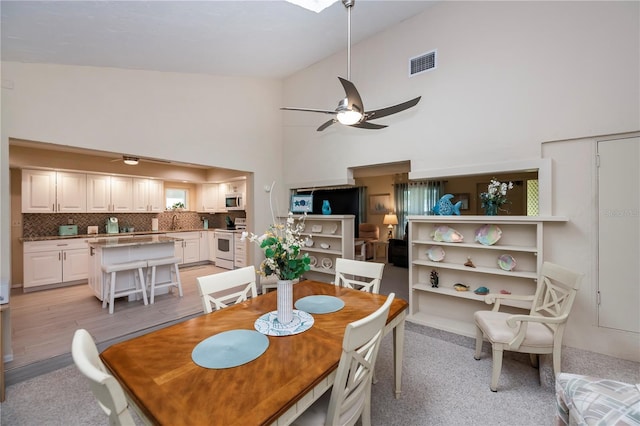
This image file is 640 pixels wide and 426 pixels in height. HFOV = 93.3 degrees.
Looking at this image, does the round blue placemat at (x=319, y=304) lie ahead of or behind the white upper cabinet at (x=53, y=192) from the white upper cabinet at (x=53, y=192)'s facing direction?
ahead

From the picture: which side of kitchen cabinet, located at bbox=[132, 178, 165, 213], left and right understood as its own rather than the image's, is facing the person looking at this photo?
front

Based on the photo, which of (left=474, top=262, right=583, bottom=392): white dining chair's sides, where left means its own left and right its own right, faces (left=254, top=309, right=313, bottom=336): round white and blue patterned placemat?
front

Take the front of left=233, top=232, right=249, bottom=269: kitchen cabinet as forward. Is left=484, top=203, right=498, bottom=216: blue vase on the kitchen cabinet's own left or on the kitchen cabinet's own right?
on the kitchen cabinet's own left

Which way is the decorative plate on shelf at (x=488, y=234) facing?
toward the camera

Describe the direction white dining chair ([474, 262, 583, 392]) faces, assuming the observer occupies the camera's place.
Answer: facing the viewer and to the left of the viewer

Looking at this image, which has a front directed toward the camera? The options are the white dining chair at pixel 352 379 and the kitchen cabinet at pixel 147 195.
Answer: the kitchen cabinet

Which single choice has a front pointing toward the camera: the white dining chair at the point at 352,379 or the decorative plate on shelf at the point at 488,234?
the decorative plate on shelf

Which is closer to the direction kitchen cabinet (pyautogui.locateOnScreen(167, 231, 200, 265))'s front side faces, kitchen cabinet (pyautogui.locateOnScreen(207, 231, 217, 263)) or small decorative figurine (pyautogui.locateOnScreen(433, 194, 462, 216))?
the small decorative figurine

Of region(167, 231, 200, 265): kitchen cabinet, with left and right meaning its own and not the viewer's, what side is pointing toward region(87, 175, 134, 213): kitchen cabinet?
right

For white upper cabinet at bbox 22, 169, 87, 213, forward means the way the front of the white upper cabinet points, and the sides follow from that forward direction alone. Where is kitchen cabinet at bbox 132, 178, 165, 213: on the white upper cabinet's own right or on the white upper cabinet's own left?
on the white upper cabinet's own left

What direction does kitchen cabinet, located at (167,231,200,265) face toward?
toward the camera

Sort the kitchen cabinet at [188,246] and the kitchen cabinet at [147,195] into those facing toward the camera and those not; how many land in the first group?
2

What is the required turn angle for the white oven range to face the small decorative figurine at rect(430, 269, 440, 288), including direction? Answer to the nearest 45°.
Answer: approximately 90° to its left

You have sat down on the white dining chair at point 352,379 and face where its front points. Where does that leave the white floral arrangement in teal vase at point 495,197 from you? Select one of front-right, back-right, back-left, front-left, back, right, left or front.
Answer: right

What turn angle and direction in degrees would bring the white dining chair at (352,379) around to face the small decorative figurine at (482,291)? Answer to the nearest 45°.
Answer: approximately 90° to its right

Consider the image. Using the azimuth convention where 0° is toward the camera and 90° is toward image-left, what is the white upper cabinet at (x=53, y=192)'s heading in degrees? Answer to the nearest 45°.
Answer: approximately 0°
